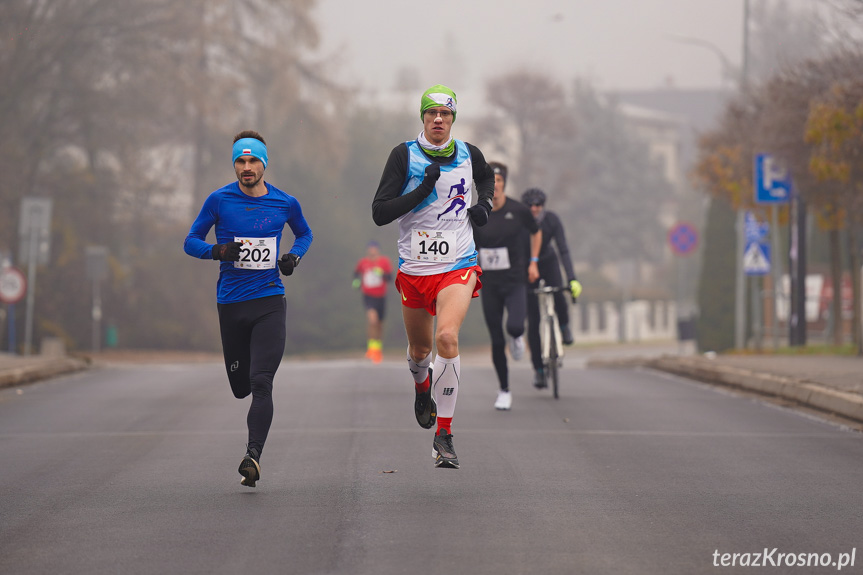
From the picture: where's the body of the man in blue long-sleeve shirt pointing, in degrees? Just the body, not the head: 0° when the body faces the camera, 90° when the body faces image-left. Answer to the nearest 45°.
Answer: approximately 0°

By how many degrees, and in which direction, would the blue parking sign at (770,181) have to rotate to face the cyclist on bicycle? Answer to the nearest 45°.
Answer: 0° — it already faces them

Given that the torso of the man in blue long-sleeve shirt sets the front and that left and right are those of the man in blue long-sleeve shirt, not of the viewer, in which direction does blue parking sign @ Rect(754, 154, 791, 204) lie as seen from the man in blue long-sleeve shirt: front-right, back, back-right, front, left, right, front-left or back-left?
back-left

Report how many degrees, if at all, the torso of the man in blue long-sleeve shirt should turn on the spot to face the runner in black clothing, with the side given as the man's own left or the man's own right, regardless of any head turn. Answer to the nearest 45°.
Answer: approximately 135° to the man's own left
